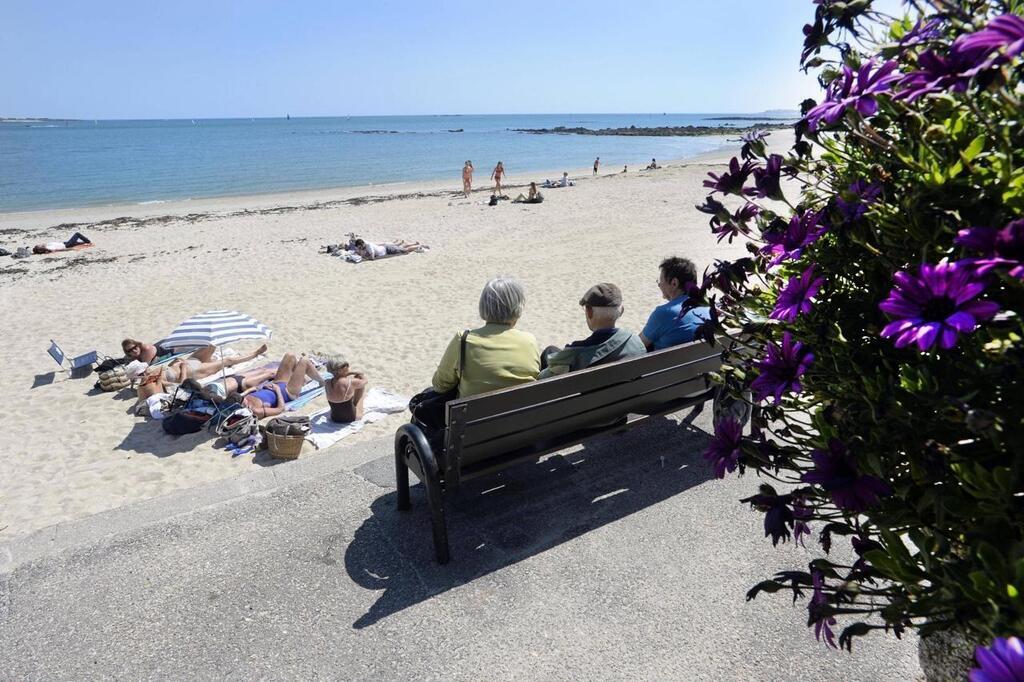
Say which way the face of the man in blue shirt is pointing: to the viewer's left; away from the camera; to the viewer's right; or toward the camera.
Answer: to the viewer's left

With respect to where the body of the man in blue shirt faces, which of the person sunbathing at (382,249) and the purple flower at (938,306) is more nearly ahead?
the person sunbathing

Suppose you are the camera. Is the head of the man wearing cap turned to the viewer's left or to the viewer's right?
to the viewer's left

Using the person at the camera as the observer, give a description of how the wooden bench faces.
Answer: facing away from the viewer and to the left of the viewer

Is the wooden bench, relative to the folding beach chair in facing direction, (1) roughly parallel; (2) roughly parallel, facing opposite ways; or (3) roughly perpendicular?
roughly perpendicular

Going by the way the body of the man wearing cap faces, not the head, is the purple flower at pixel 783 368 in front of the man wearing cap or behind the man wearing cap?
behind

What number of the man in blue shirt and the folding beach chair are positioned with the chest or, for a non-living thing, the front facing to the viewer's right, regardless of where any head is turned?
1

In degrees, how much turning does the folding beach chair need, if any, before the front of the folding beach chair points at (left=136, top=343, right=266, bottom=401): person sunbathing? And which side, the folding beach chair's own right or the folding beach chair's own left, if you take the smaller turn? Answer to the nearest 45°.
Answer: approximately 45° to the folding beach chair's own right

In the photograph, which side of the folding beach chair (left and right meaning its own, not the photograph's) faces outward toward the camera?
right
